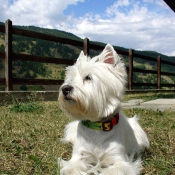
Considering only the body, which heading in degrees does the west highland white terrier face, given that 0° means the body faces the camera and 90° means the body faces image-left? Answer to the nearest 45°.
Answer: approximately 0°
